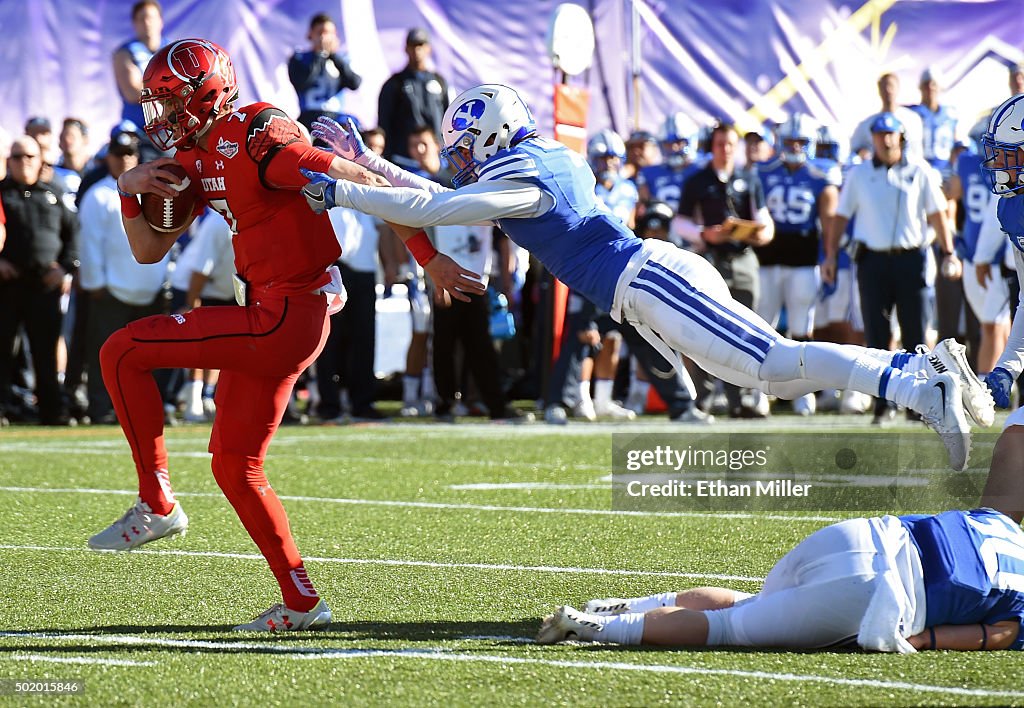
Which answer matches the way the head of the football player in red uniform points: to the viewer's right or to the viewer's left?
to the viewer's left

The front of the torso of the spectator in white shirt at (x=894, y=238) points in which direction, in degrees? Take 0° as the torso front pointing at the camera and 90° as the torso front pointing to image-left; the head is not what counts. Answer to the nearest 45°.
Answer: approximately 0°

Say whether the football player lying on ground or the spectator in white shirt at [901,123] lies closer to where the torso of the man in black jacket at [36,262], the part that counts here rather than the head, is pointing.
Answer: the football player lying on ground

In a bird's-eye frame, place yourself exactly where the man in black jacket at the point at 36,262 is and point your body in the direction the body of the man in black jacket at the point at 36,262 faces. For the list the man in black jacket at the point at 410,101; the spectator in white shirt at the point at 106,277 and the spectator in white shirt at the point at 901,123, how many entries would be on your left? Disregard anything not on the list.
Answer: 3

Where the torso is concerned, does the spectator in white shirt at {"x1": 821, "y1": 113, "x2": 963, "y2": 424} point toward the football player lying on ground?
yes

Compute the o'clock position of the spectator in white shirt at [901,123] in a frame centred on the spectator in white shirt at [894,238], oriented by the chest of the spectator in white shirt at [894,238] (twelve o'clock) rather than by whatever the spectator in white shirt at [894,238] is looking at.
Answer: the spectator in white shirt at [901,123] is roughly at 6 o'clock from the spectator in white shirt at [894,238].

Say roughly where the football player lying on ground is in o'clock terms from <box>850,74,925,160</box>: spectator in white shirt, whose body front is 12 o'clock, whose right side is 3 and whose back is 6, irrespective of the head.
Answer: The football player lying on ground is roughly at 12 o'clock from the spectator in white shirt.

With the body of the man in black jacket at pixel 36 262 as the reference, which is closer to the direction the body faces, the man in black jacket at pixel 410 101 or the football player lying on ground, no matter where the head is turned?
the football player lying on ground

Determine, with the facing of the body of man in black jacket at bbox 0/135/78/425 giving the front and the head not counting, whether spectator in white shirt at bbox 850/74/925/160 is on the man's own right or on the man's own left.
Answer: on the man's own left

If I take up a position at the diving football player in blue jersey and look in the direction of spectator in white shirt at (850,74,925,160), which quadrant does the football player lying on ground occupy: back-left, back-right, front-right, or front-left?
back-right

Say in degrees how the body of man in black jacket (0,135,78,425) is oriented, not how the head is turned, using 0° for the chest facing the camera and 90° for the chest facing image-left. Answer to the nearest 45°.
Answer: approximately 0°
